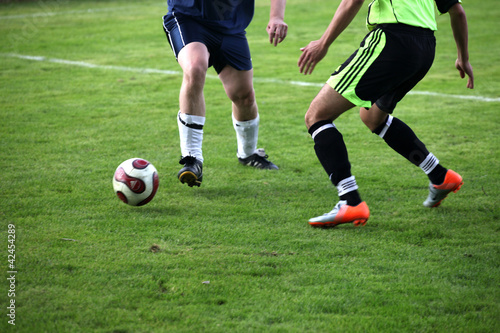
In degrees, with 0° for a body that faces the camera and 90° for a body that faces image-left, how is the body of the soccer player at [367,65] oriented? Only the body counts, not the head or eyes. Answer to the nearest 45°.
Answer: approximately 135°

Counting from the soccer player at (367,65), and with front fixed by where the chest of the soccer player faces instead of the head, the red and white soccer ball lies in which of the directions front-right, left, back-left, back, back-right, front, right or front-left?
front-left

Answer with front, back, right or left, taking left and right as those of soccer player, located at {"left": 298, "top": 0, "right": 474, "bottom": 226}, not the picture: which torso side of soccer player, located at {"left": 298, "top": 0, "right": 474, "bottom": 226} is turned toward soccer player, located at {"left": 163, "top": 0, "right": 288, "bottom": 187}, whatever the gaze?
front
